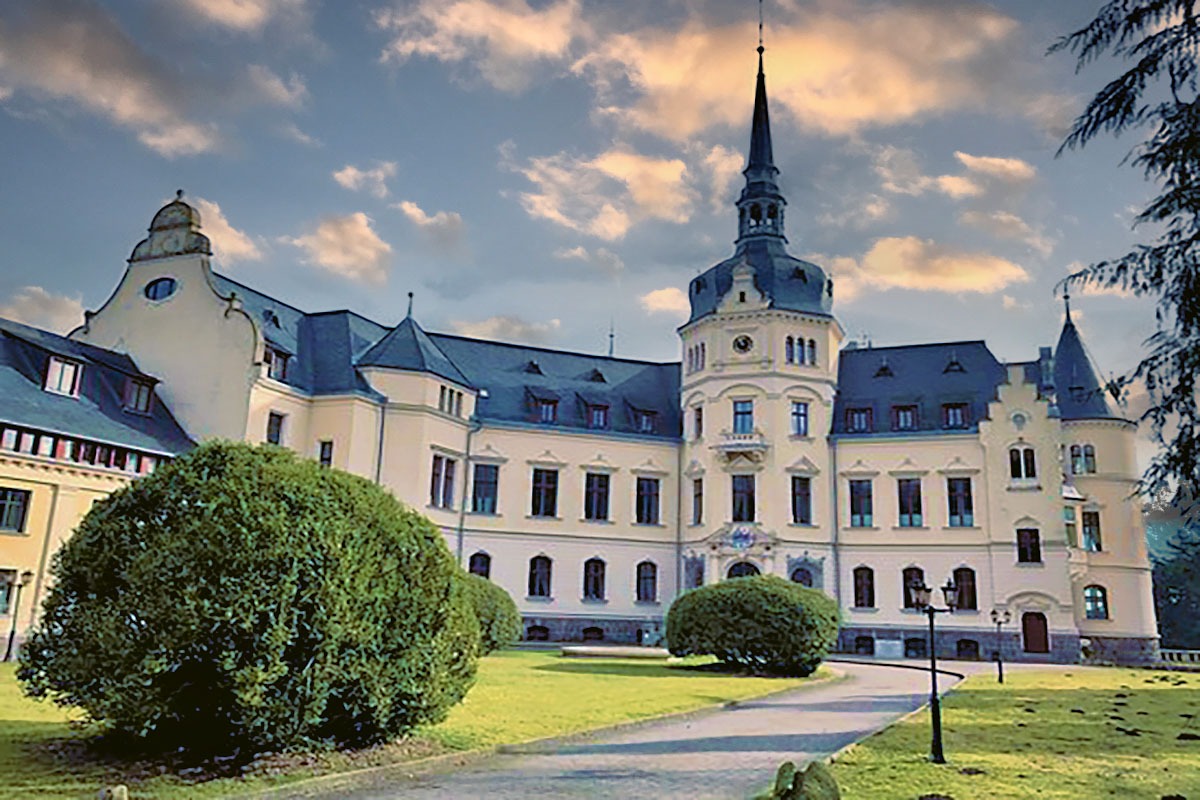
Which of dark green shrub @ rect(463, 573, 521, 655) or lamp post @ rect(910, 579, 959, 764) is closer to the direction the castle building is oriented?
the lamp post

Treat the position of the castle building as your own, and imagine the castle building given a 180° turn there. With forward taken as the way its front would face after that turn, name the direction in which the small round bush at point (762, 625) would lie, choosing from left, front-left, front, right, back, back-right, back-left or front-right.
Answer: back

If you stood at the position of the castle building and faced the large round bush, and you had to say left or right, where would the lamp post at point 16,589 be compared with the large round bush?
right

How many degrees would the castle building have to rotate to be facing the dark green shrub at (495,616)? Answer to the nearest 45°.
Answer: approximately 45° to its right

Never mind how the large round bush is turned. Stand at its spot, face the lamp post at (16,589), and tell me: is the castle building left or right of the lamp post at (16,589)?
right

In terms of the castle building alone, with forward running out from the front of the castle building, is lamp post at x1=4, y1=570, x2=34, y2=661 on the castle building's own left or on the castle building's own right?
on the castle building's own right

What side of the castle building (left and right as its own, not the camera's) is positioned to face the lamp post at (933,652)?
front

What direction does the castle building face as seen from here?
toward the camera

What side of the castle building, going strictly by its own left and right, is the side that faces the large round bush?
front
